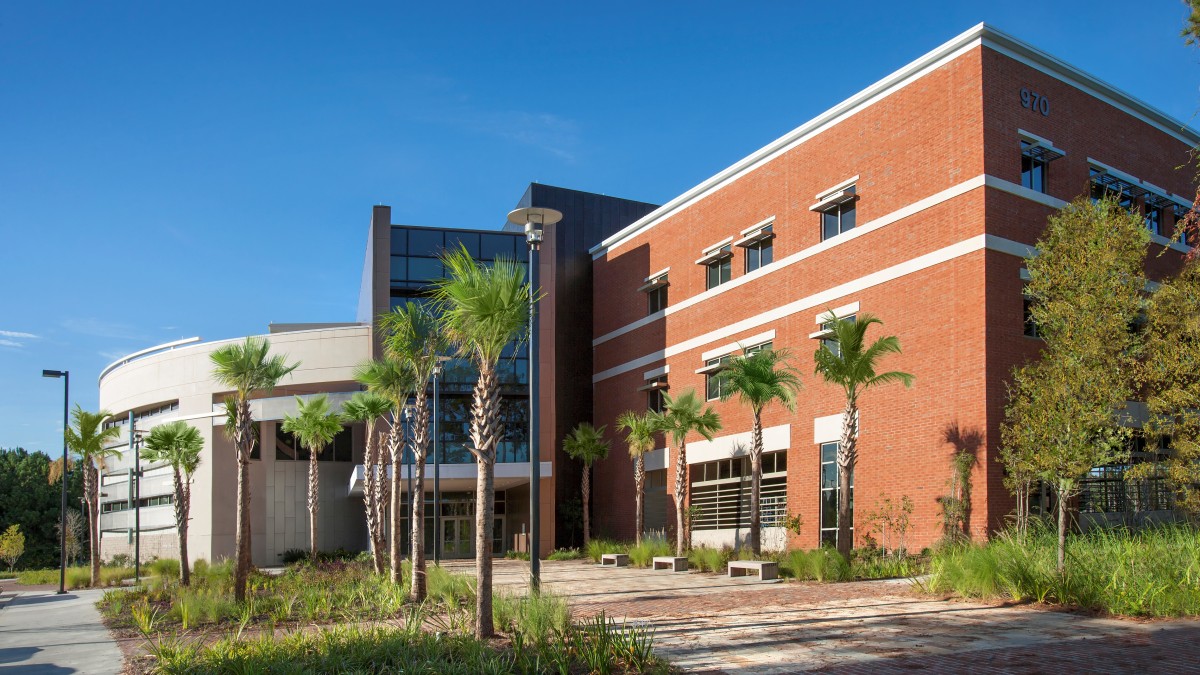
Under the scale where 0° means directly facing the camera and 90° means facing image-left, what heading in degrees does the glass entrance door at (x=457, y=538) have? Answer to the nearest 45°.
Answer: approximately 0°

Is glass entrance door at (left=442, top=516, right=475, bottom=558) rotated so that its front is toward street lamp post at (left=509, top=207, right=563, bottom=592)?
yes

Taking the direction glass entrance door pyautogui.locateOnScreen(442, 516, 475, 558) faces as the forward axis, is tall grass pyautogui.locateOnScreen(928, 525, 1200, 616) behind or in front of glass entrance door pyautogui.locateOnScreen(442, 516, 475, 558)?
in front
